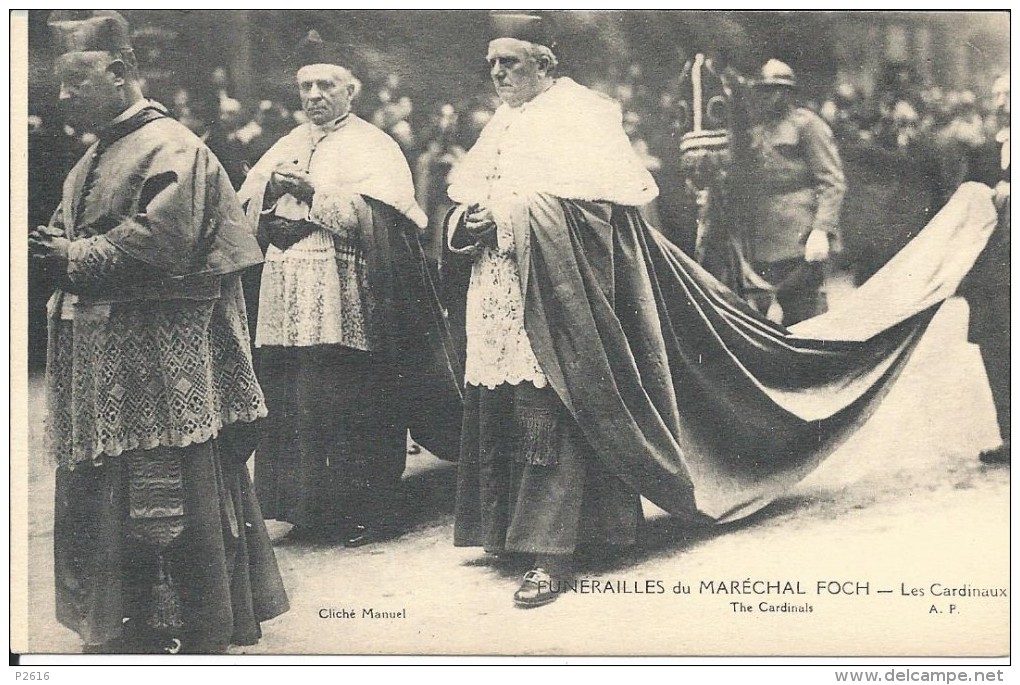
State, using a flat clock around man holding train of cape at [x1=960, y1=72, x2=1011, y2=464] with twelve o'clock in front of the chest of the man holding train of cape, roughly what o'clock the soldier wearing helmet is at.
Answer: The soldier wearing helmet is roughly at 1 o'clock from the man holding train of cape.

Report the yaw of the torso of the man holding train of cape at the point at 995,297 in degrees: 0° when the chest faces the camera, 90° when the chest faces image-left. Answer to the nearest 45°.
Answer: approximately 45°

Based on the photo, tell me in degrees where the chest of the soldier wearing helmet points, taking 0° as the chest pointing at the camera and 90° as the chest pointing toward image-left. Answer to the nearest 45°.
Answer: approximately 45°
